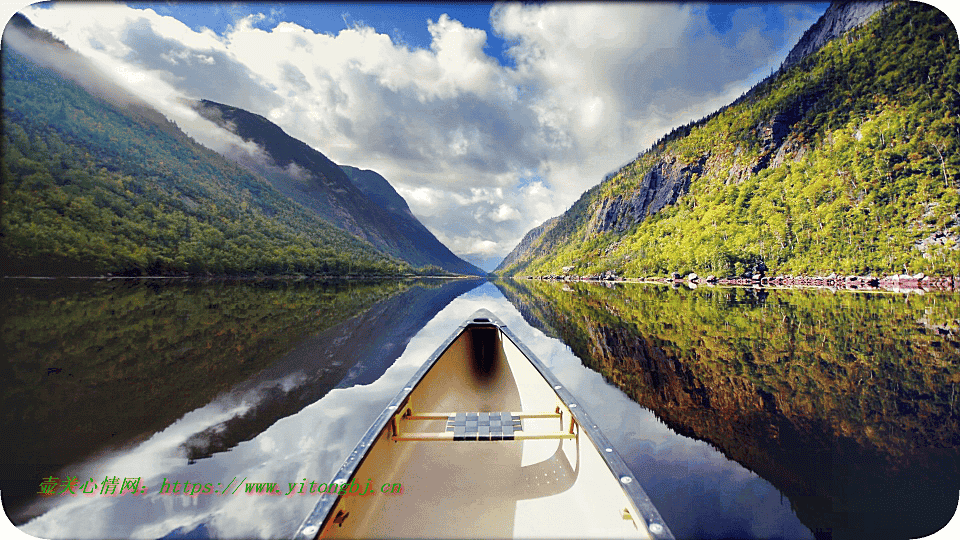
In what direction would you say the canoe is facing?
away from the camera
